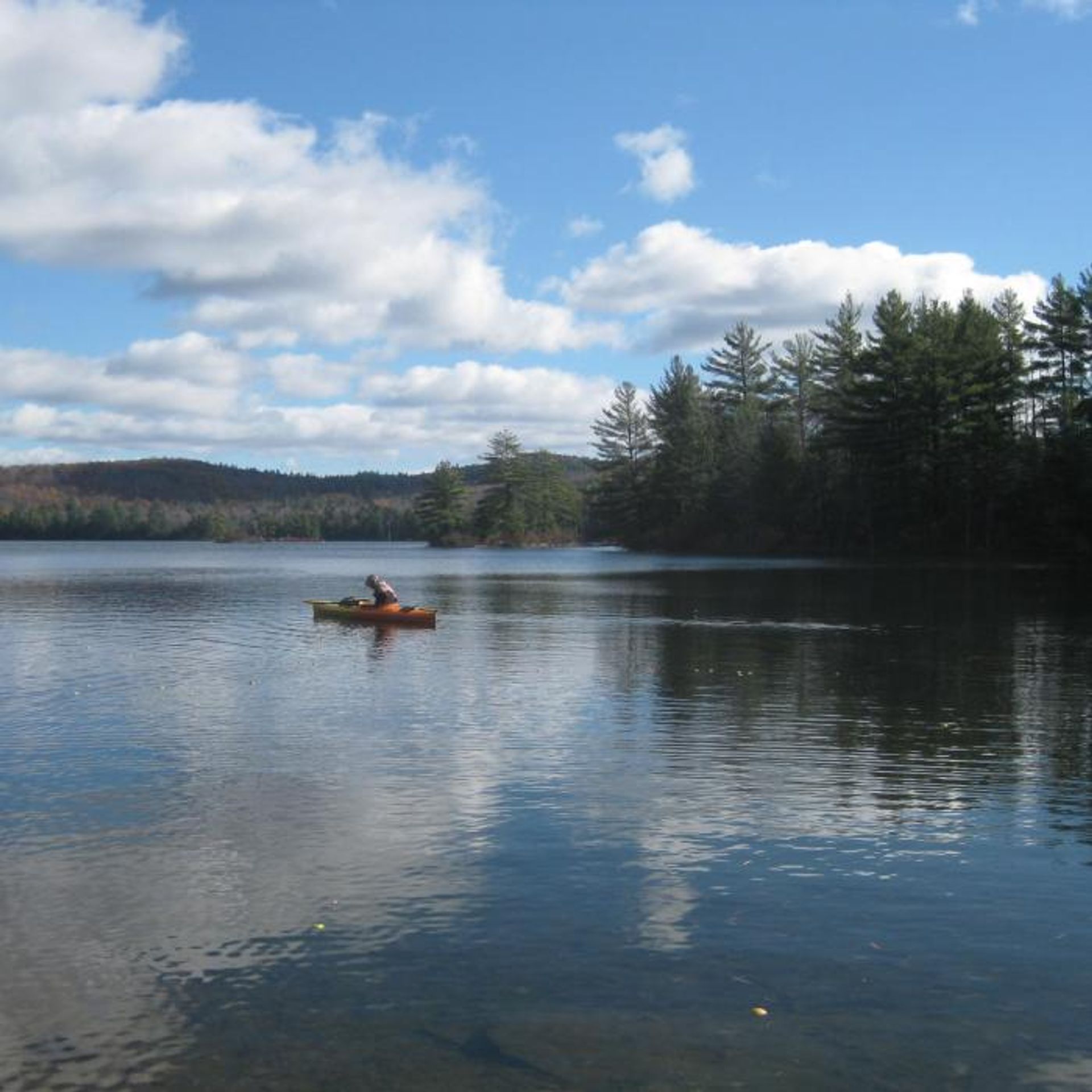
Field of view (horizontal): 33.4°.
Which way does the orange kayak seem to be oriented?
to the viewer's left

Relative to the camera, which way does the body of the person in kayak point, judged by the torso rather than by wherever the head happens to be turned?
to the viewer's left
